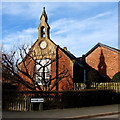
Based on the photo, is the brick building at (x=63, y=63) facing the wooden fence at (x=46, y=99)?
yes

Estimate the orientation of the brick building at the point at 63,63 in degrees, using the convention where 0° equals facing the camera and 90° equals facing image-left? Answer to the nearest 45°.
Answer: approximately 0°
